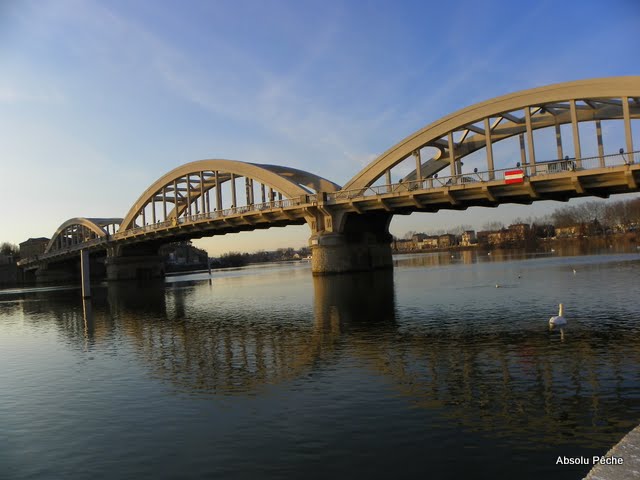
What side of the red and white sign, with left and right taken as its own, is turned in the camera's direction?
front
